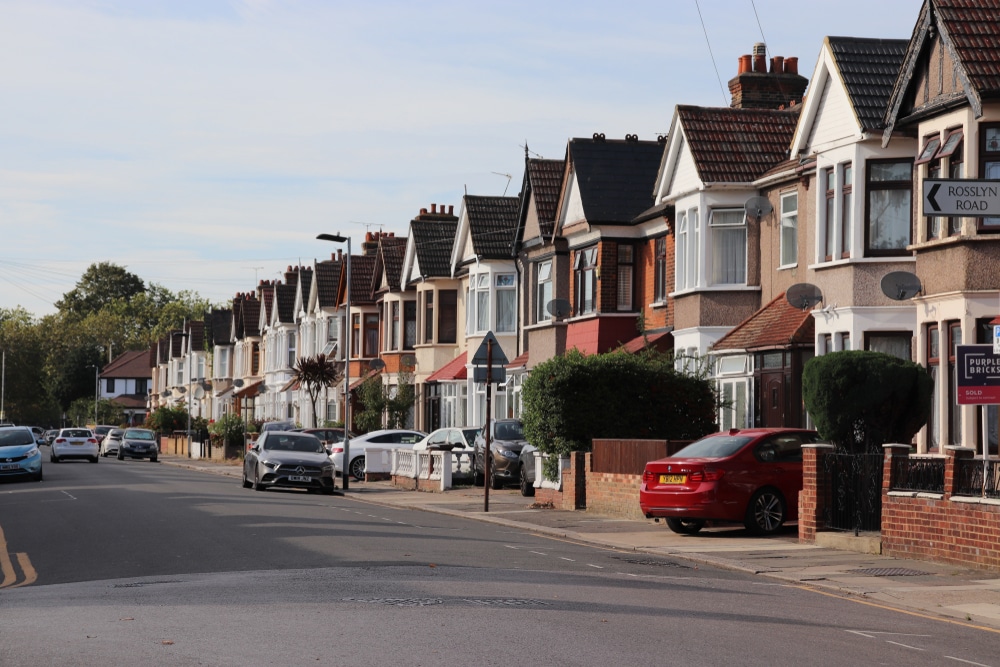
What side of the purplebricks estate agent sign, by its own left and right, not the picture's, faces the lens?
front

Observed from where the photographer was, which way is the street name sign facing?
facing the viewer

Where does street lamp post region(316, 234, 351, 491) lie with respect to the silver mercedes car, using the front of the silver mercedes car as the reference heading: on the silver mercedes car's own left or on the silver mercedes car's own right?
on the silver mercedes car's own left

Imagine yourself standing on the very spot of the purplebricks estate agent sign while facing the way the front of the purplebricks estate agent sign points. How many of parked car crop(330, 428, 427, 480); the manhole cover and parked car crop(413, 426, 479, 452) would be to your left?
0

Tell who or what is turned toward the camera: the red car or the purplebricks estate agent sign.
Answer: the purplebricks estate agent sign

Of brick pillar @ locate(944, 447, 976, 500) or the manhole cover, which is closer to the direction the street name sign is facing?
the manhole cover

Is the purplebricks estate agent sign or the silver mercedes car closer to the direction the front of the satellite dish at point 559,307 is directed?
the silver mercedes car

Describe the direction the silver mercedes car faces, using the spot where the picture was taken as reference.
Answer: facing the viewer and to the right of the viewer

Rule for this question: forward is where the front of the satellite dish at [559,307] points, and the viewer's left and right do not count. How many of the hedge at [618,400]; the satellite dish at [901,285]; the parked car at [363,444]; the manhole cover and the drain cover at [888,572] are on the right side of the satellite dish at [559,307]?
1

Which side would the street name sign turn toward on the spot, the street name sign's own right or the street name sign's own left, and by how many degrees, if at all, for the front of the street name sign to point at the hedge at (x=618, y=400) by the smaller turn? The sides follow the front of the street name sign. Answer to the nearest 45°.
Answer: approximately 135° to the street name sign's own right

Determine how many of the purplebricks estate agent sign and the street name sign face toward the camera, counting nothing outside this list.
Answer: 2

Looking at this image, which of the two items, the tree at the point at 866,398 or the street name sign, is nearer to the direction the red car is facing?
the tree

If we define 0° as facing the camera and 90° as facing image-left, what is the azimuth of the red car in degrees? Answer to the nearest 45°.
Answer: approximately 225°
